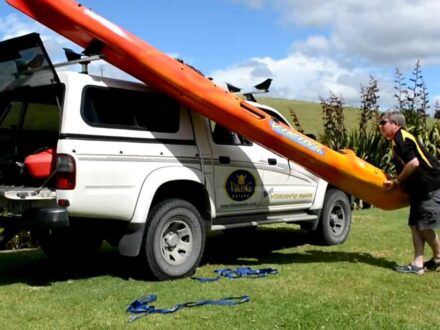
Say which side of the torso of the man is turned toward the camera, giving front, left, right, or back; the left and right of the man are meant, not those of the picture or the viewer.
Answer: left

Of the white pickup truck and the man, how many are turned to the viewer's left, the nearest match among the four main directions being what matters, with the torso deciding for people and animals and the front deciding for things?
1

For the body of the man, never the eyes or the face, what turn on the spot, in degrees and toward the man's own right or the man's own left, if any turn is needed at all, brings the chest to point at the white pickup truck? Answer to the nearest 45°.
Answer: approximately 45° to the man's own left

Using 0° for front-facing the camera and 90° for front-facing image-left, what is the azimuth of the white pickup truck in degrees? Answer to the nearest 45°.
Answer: approximately 225°
